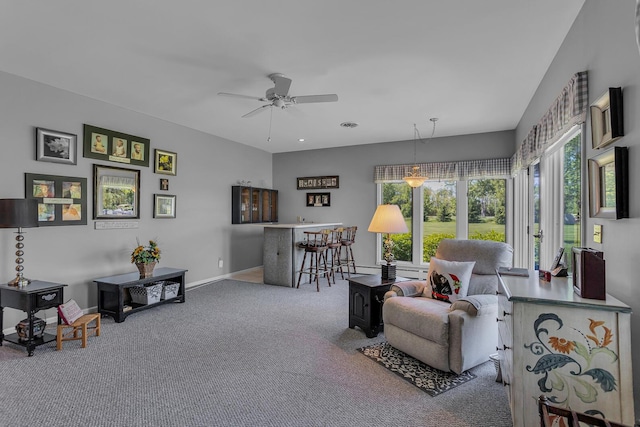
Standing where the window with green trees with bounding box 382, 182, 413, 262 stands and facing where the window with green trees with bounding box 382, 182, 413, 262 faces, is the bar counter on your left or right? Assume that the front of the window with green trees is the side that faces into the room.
on your right

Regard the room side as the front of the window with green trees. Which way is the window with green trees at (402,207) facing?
toward the camera

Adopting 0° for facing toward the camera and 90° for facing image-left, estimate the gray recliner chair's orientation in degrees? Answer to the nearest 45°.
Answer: approximately 45°

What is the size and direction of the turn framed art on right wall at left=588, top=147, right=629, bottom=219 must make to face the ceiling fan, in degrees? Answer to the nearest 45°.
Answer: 0° — it already faces it

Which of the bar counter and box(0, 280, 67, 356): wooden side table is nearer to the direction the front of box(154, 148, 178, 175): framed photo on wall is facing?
the bar counter

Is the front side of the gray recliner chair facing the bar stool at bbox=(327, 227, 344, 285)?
no

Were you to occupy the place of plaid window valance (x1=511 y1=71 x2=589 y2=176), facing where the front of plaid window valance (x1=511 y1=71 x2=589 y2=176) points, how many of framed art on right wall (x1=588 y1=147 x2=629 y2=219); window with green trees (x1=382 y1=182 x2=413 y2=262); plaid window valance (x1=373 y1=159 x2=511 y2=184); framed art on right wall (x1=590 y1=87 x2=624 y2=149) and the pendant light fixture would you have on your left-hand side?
2

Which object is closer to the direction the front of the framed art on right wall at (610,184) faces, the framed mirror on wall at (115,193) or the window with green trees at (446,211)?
the framed mirror on wall

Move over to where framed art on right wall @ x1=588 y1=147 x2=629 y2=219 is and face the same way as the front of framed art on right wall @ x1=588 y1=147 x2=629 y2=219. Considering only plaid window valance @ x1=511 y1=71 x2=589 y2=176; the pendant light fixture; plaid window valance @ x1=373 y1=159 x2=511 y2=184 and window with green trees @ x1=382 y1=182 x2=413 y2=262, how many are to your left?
0

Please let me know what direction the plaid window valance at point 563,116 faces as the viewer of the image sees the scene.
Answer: facing to the left of the viewer

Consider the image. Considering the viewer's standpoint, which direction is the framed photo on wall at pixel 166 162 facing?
facing the viewer and to the right of the viewer

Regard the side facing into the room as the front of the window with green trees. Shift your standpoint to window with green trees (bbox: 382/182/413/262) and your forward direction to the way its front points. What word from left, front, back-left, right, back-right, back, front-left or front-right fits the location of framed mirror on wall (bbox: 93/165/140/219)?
front-right

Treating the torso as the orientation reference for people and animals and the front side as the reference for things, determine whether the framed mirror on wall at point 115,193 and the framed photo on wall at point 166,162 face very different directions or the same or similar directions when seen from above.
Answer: same or similar directions

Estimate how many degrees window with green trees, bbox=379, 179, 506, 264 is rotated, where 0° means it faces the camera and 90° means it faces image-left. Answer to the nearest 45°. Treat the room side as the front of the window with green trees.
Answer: approximately 0°

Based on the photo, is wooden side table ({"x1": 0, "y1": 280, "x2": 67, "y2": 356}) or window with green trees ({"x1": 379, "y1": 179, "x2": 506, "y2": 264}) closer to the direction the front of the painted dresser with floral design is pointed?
the wooden side table

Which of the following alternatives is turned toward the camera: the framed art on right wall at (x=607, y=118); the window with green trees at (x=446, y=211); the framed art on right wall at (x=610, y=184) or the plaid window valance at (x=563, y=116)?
the window with green trees

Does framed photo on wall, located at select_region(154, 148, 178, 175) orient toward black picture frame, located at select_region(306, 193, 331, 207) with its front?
no

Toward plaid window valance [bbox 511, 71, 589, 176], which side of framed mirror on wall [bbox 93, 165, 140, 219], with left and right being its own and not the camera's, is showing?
front

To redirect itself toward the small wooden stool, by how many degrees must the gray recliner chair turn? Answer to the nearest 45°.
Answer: approximately 45° to its right

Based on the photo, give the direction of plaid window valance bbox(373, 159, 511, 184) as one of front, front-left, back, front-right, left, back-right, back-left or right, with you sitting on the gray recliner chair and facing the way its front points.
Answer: back-right
